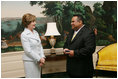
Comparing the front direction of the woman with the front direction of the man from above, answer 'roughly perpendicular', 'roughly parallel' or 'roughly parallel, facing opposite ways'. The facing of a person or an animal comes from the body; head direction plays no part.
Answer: roughly perpendicular

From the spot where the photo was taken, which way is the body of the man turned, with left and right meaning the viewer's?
facing the viewer and to the left of the viewer

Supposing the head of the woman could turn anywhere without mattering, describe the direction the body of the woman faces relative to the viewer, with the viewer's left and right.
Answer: facing the viewer and to the right of the viewer

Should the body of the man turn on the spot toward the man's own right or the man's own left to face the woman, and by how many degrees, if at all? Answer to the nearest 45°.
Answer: approximately 45° to the man's own right

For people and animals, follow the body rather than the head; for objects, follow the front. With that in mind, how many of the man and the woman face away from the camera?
0

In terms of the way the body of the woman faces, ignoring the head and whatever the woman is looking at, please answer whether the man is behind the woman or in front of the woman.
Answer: in front
